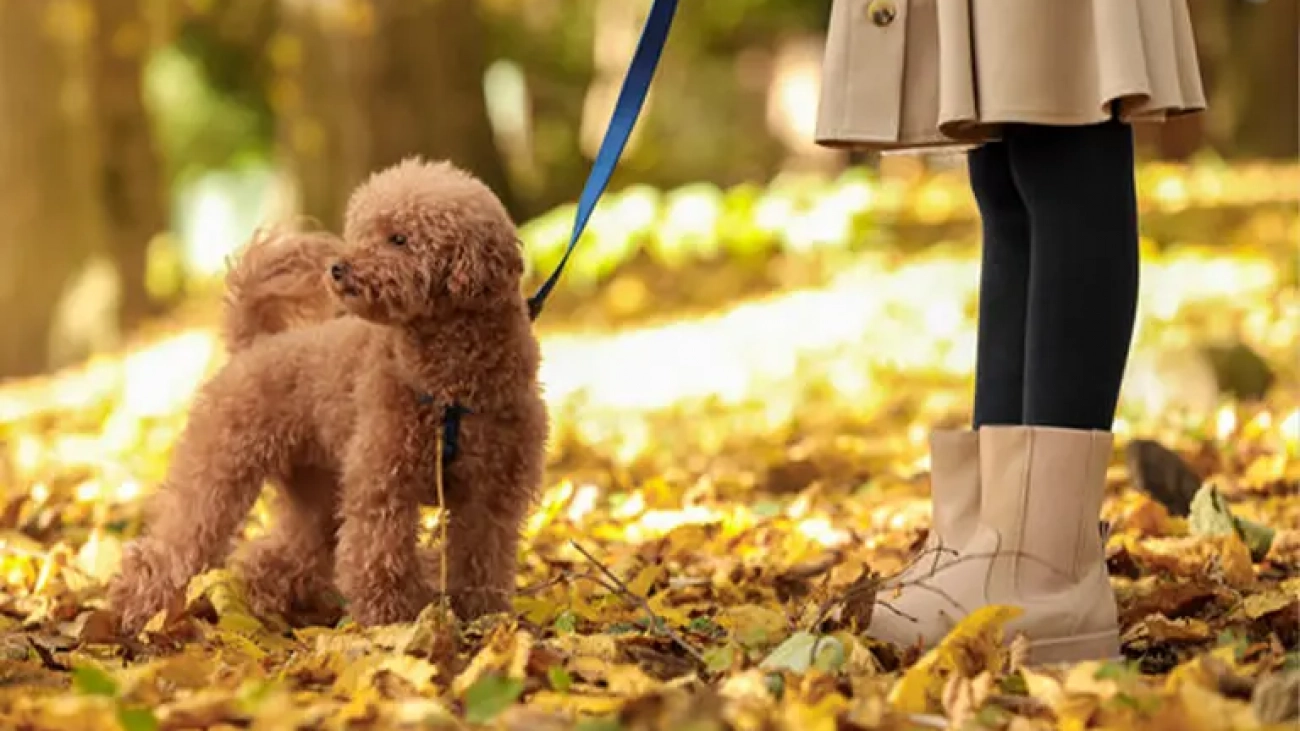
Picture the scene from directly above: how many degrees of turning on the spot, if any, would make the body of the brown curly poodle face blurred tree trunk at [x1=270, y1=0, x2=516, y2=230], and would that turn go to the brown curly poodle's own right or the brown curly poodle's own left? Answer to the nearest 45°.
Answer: approximately 135° to the brown curly poodle's own left

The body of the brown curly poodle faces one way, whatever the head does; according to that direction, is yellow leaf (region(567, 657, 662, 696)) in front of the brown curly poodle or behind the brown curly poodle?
in front

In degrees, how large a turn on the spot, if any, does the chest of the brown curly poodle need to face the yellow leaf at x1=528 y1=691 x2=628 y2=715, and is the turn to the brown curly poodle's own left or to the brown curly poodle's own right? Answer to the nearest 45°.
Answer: approximately 45° to the brown curly poodle's own right

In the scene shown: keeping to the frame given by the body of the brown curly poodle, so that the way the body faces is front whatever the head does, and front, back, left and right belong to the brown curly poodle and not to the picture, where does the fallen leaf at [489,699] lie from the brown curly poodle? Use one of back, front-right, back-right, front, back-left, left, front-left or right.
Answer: front-right

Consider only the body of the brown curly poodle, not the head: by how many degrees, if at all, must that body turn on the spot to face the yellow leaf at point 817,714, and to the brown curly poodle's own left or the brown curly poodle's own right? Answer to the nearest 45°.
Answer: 0° — it already faces it

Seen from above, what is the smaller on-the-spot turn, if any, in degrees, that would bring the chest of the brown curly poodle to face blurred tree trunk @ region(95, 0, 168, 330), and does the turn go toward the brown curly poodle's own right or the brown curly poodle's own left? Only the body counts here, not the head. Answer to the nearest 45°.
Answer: approximately 135° to the brown curly poodle's own left

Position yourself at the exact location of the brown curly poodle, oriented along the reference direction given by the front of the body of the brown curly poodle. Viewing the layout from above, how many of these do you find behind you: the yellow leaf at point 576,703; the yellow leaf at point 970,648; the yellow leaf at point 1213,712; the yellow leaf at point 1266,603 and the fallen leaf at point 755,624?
0

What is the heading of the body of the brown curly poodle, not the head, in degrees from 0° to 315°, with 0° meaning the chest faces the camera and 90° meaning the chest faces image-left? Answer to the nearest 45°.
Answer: approximately 315°

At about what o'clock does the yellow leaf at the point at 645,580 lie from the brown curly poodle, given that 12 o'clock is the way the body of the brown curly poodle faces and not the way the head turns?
The yellow leaf is roughly at 10 o'clock from the brown curly poodle.

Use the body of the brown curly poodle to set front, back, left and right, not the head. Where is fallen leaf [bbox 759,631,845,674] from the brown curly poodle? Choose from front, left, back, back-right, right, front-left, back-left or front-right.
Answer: front

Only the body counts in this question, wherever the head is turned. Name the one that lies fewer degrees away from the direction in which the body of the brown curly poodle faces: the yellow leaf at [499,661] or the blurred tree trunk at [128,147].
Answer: the yellow leaf

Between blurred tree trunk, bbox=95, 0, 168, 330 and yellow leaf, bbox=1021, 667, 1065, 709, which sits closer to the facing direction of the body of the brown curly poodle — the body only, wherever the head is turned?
the yellow leaf

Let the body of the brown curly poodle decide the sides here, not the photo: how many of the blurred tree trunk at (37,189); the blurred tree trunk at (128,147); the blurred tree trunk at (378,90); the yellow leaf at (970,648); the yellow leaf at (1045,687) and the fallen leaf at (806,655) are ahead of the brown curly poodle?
3

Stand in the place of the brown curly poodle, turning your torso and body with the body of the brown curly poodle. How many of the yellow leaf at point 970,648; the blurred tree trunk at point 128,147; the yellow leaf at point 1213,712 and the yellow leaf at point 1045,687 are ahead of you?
3

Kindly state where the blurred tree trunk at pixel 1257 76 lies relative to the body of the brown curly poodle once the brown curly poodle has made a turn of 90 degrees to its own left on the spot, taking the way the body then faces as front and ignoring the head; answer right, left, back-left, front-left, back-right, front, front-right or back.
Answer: front

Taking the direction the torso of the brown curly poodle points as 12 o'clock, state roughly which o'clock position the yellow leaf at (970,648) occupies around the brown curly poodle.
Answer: The yellow leaf is roughly at 12 o'clock from the brown curly poodle.

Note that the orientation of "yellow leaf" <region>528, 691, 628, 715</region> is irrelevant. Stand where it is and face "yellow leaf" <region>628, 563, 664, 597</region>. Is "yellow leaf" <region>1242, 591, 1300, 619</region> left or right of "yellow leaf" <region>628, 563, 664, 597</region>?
right

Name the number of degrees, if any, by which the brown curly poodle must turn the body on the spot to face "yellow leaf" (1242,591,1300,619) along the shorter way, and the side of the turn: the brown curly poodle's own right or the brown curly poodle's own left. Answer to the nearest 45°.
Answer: approximately 45° to the brown curly poodle's own left

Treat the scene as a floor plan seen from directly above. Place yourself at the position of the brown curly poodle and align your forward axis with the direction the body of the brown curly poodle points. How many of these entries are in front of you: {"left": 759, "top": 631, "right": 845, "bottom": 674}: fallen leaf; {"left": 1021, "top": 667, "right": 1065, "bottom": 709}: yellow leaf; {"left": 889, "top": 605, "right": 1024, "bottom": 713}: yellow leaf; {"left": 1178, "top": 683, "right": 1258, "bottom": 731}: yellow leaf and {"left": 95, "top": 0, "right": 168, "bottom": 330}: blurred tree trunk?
4

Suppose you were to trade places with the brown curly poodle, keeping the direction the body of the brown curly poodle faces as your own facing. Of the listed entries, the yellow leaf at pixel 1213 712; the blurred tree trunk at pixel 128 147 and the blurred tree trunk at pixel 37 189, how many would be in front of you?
1
